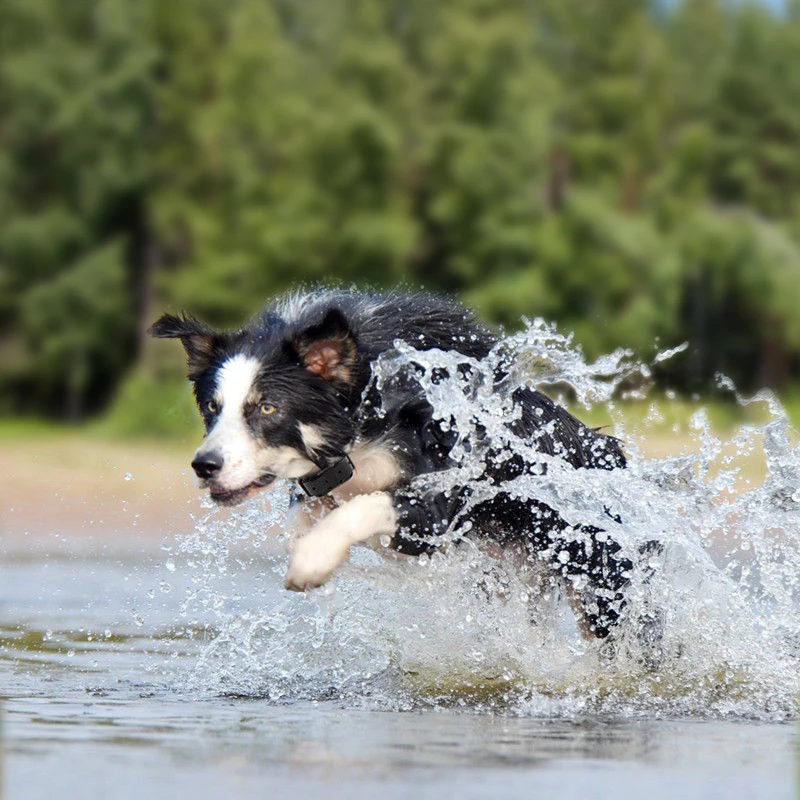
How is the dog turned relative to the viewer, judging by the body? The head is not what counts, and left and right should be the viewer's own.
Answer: facing the viewer and to the left of the viewer
